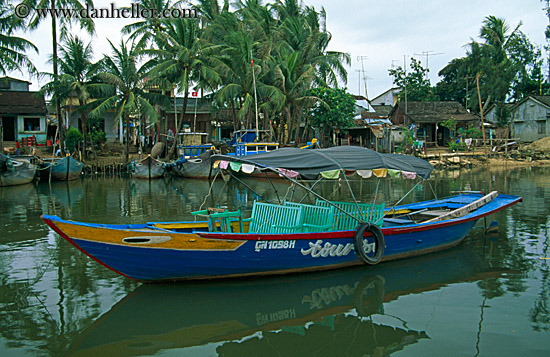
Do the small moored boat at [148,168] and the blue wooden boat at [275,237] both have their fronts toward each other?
no

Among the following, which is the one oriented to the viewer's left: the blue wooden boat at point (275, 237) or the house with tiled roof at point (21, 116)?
the blue wooden boat

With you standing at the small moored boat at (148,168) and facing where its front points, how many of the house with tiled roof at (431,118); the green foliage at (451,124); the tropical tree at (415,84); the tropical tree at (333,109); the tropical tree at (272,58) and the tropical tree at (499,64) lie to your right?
0

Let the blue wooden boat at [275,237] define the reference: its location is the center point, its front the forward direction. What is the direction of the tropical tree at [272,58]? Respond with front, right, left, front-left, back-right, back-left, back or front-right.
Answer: right

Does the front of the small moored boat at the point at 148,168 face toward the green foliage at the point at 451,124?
no

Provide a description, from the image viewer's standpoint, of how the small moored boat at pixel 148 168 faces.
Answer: facing the viewer

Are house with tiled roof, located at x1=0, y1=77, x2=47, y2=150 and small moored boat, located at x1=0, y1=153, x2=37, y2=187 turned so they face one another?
no

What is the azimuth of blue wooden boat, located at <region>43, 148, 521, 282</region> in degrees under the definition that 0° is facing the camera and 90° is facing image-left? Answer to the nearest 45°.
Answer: approximately 90°

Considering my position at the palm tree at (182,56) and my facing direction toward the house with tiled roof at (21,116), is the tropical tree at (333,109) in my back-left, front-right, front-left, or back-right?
back-right

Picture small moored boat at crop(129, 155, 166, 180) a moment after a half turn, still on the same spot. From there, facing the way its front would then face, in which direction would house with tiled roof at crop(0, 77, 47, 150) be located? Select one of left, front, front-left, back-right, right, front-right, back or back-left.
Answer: front-left

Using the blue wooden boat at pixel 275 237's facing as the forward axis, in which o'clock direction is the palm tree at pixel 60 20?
The palm tree is roughly at 2 o'clock from the blue wooden boat.
